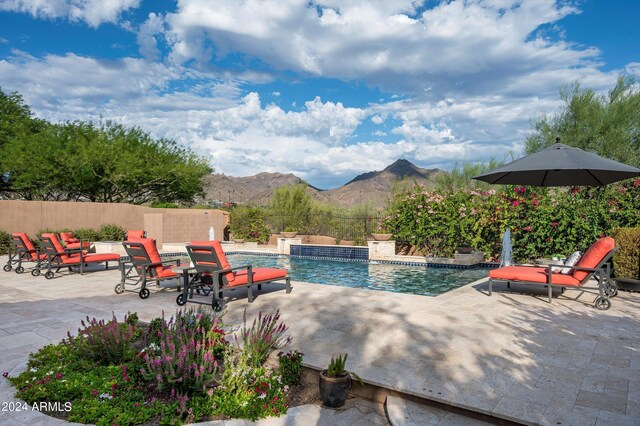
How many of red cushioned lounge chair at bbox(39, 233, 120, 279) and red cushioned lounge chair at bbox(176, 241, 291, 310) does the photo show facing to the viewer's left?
0

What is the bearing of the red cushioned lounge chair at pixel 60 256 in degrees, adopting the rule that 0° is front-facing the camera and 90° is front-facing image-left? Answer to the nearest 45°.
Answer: approximately 225°

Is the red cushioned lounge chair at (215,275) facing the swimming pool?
yes

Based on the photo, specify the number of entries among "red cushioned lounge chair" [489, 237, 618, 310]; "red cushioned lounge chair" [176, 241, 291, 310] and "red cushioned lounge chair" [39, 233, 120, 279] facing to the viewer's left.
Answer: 1

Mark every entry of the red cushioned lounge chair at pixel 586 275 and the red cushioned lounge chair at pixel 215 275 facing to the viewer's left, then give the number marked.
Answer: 1

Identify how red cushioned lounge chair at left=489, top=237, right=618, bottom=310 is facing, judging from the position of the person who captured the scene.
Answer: facing to the left of the viewer

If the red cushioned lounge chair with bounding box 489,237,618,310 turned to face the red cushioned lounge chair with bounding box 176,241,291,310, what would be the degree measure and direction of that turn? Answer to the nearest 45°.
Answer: approximately 45° to its left

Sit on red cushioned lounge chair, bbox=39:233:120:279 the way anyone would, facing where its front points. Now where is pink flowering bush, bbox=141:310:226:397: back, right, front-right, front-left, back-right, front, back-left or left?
back-right

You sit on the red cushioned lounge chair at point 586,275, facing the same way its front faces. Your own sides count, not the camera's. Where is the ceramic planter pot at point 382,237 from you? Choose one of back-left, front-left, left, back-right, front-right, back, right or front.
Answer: front-right
